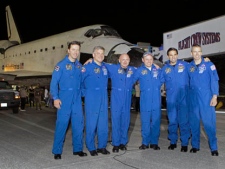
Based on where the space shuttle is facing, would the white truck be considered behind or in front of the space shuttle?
in front

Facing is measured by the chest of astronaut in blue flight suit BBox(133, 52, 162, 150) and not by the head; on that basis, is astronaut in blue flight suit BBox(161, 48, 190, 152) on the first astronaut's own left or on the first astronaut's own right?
on the first astronaut's own left

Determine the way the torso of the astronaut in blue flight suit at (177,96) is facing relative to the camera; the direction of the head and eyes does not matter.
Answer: toward the camera

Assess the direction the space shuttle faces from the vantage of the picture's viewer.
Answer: facing the viewer and to the right of the viewer

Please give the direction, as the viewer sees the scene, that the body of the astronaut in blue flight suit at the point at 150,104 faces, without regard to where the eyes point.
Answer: toward the camera

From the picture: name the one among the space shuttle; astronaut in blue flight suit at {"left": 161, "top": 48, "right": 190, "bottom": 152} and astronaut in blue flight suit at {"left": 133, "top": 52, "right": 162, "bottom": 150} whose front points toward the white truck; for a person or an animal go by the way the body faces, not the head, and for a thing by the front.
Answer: the space shuttle

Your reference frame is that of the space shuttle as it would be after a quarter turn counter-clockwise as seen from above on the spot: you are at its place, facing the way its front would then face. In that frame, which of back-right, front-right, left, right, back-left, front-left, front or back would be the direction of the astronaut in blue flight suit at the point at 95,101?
back-right

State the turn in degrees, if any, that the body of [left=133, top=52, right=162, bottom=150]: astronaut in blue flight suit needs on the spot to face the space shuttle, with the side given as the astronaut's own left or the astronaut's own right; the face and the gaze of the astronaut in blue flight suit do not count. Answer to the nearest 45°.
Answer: approximately 135° to the astronaut's own right

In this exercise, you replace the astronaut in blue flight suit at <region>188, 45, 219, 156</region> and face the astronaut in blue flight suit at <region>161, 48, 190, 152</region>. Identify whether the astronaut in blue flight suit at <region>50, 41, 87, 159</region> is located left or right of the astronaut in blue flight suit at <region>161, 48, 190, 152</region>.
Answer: left

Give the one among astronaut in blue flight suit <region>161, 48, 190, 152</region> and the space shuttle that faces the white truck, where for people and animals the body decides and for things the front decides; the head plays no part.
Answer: the space shuttle
